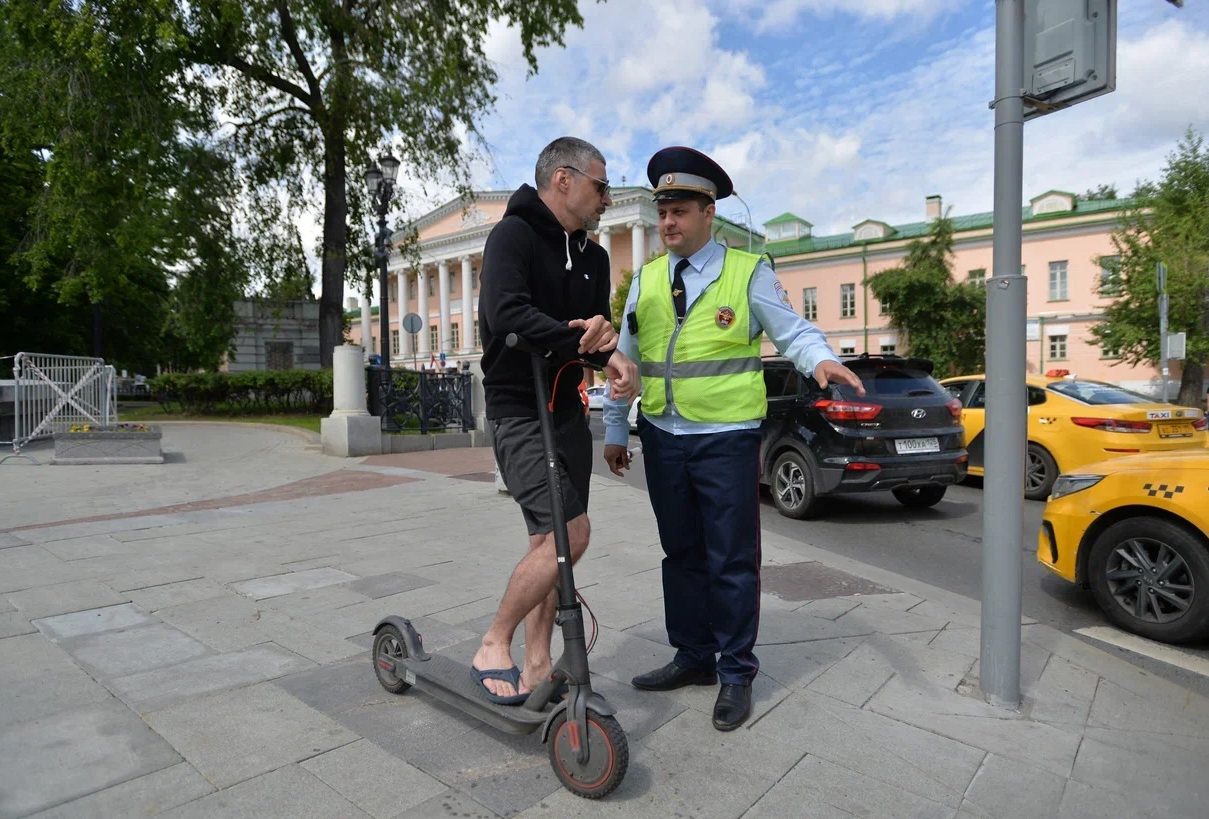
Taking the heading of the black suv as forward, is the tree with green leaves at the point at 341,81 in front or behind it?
in front

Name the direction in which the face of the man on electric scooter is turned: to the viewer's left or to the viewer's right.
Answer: to the viewer's right

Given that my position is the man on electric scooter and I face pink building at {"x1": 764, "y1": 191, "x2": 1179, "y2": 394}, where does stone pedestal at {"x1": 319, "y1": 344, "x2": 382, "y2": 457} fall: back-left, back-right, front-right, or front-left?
front-left

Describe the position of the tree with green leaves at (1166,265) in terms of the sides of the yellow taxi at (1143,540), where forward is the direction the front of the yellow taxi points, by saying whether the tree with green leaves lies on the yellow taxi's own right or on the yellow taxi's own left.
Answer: on the yellow taxi's own right

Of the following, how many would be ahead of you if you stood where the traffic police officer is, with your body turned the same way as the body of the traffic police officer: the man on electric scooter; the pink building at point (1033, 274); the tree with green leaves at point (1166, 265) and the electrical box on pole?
1

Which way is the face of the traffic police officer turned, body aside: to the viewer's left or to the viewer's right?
to the viewer's left

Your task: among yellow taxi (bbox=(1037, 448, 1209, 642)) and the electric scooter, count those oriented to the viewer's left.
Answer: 1

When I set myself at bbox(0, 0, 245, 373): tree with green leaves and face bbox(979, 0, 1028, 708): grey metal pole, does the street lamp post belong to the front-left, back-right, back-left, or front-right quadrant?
front-left

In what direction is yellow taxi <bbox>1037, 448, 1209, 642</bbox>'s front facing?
to the viewer's left

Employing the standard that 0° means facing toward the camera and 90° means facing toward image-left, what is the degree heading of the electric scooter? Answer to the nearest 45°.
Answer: approximately 315°

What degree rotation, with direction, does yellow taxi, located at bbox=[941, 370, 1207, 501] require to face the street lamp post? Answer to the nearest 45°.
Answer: approximately 45° to its left

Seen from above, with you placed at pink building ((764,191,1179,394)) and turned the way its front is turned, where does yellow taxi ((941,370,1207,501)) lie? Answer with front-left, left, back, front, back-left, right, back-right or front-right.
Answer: front-left
